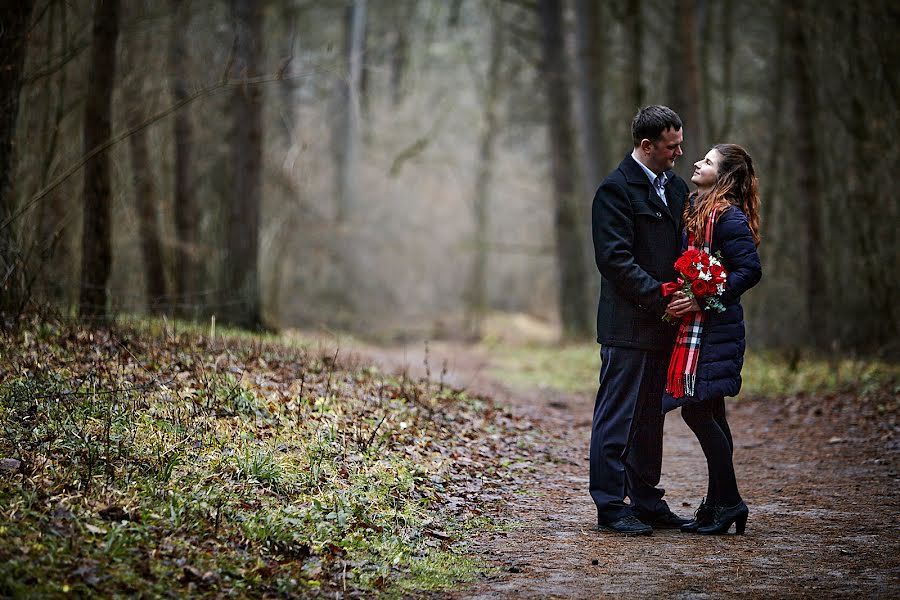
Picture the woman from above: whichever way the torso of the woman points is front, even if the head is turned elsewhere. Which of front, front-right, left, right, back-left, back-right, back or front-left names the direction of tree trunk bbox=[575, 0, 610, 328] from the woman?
right

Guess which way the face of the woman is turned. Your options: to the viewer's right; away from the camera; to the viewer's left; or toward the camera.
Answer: to the viewer's left

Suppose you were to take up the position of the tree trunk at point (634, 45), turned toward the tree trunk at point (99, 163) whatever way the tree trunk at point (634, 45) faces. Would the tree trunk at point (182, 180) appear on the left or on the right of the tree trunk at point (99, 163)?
right

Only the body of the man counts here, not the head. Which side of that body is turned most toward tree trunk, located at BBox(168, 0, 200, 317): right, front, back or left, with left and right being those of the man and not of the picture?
back

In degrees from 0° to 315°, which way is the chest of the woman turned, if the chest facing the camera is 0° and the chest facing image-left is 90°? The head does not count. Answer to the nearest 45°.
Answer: approximately 90°

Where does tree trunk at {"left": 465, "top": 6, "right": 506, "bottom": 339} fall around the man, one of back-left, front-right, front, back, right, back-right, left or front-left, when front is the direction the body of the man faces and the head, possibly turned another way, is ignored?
back-left

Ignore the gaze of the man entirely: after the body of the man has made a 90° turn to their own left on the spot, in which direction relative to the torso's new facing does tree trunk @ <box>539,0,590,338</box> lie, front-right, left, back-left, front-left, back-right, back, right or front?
front-left

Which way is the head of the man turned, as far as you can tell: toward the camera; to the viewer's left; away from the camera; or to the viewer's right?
to the viewer's right

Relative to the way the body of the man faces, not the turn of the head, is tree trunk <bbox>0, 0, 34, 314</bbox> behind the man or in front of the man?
behind

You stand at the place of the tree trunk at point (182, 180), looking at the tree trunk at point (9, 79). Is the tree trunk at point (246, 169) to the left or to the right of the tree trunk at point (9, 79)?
left

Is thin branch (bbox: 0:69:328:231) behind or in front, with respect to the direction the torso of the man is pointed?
behind

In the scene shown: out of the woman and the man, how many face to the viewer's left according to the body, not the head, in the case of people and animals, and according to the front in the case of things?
1

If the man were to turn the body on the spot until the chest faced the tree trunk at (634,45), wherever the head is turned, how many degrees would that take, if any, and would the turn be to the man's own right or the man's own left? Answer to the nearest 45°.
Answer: approximately 135° to the man's own left

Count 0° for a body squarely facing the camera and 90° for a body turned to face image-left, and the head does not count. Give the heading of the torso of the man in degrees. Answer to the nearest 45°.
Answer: approximately 315°
